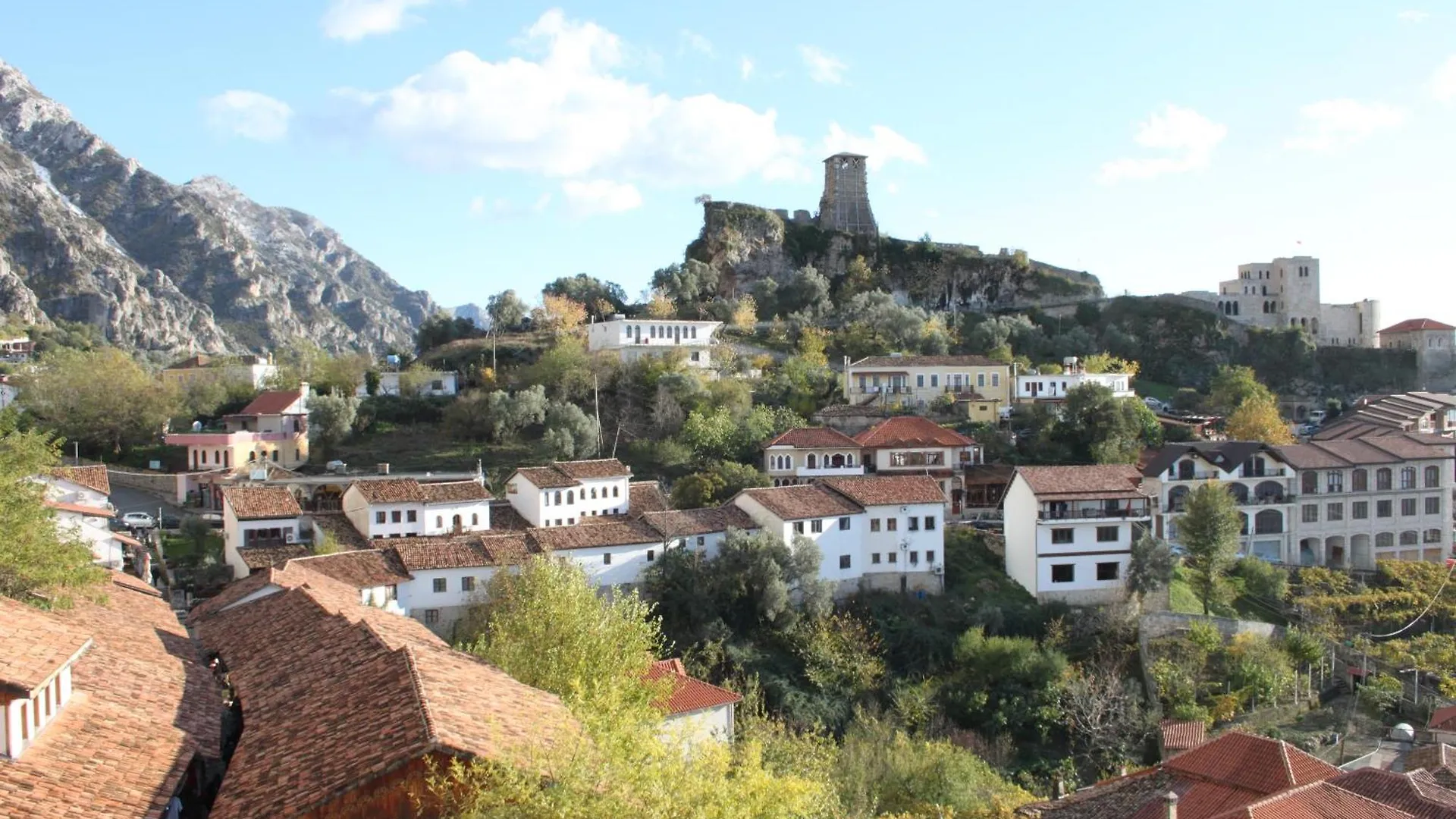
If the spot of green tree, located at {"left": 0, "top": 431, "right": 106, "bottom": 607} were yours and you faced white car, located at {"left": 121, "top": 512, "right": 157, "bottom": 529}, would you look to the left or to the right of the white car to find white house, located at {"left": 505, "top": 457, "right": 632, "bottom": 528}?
right

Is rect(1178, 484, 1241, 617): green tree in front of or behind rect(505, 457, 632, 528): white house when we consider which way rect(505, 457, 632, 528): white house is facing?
in front

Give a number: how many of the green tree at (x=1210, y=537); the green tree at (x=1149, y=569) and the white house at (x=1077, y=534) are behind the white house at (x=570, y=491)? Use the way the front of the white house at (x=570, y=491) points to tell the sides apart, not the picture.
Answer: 0

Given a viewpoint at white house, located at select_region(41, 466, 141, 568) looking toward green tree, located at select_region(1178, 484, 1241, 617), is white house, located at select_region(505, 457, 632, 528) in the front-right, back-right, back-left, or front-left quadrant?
front-left

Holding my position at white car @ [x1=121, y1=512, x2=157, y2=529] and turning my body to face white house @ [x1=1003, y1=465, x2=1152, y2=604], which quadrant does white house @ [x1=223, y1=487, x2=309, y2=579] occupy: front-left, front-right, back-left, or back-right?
front-right

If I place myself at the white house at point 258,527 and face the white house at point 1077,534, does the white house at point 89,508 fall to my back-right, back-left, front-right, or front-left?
back-right

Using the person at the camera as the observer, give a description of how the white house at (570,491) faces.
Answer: facing the viewer and to the right of the viewer

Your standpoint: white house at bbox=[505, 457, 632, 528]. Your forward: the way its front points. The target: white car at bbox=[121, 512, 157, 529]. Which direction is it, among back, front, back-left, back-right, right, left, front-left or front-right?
back-right

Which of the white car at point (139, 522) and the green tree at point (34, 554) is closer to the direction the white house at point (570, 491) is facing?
the green tree

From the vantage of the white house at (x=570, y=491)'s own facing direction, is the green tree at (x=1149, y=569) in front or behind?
in front

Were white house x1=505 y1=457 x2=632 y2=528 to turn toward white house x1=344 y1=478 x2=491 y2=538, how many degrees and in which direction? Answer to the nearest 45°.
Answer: approximately 135° to its right

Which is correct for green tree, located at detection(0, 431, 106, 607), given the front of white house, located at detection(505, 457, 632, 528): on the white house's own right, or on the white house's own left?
on the white house's own right

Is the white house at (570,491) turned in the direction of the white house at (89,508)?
no
